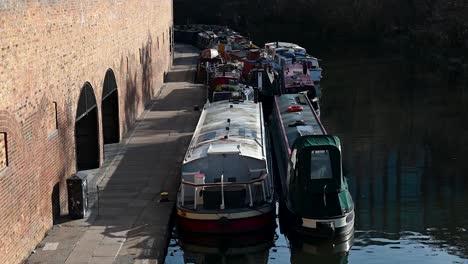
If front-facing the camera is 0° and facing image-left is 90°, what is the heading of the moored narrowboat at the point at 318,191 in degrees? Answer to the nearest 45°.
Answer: approximately 180°

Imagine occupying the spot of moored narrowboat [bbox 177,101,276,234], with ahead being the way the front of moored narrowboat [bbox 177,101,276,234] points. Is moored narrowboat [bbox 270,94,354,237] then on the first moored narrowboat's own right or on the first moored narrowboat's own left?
on the first moored narrowboat's own right

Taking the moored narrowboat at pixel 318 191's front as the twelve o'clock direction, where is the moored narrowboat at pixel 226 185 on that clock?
the moored narrowboat at pixel 226 185 is roughly at 9 o'clock from the moored narrowboat at pixel 318 191.

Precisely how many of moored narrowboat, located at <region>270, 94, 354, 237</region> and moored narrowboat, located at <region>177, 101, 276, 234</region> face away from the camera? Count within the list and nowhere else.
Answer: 2

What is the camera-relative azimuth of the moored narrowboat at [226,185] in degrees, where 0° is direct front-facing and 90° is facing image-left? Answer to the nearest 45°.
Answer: approximately 180°
